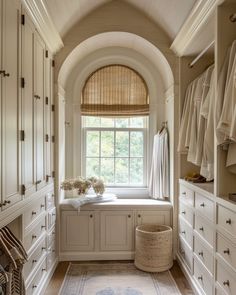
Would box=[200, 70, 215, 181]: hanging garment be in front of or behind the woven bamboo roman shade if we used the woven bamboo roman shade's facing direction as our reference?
in front

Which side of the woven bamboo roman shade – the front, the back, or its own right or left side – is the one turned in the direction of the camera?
front
